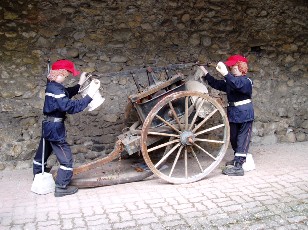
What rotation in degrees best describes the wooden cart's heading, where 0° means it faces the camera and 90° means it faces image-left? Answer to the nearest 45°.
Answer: approximately 90°
